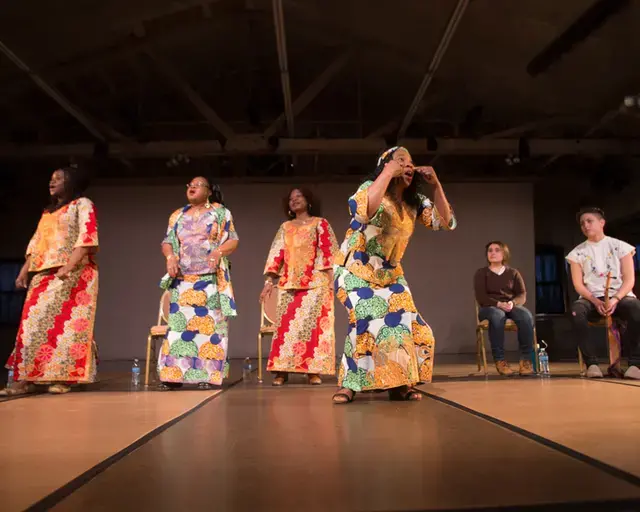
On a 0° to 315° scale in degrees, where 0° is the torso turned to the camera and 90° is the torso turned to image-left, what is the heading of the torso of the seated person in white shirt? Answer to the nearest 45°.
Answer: approximately 0°

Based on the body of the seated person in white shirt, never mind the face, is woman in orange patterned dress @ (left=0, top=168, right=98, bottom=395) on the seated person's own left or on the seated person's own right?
on the seated person's own right

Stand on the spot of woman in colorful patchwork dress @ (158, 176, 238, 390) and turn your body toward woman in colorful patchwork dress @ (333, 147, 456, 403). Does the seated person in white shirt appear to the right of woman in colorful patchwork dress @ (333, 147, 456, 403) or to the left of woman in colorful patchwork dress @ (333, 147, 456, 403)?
left

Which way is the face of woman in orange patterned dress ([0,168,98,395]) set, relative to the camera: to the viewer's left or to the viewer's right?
to the viewer's left

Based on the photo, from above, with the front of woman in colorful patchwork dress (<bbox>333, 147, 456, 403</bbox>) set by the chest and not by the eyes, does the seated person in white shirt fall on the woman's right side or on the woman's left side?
on the woman's left side

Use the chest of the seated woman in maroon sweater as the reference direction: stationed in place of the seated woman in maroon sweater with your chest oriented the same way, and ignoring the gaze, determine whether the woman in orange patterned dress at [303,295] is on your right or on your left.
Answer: on your right

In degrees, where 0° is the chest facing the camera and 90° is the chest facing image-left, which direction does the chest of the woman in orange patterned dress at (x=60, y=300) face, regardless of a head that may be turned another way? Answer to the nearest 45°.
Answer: approximately 45°

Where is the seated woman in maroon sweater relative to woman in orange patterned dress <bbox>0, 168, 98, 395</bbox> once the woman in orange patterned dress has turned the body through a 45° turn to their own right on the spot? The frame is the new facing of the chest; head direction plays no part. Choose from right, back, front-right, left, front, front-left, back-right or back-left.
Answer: back

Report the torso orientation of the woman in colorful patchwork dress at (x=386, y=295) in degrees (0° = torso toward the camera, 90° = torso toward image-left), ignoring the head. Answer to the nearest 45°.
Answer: approximately 315°

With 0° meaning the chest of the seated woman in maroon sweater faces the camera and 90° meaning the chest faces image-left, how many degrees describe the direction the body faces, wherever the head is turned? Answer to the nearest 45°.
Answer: approximately 0°

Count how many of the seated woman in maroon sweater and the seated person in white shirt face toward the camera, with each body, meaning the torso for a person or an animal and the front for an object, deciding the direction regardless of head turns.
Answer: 2

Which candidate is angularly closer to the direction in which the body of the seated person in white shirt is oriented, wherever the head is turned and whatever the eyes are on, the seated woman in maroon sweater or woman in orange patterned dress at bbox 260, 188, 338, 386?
the woman in orange patterned dress
